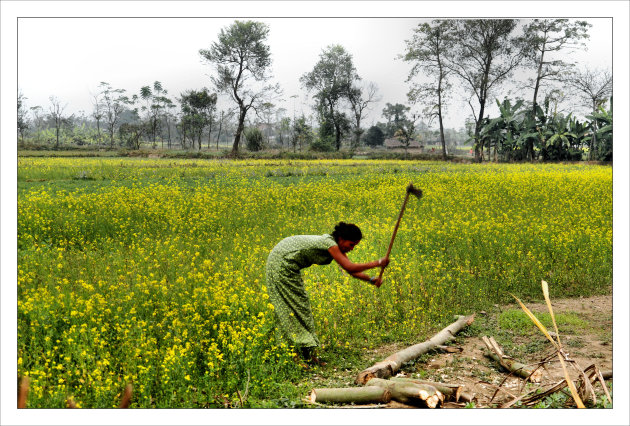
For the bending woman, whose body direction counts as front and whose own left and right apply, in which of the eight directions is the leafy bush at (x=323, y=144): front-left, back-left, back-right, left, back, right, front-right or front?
left

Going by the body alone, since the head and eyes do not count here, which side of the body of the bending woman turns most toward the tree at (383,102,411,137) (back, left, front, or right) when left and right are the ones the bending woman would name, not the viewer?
left

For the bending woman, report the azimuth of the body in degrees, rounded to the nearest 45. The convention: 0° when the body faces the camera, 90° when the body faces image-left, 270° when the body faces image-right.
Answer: approximately 270°

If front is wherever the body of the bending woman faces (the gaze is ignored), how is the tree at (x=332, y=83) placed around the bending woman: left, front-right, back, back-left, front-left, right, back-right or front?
left

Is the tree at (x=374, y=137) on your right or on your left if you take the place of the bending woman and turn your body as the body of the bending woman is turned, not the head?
on your left

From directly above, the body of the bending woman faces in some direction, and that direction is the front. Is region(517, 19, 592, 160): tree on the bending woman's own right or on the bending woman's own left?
on the bending woman's own left

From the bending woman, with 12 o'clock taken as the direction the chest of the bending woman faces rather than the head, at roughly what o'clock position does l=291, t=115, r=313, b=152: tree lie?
The tree is roughly at 9 o'clock from the bending woman.

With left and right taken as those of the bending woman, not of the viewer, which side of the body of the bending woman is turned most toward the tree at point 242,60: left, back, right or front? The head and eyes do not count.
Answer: left
